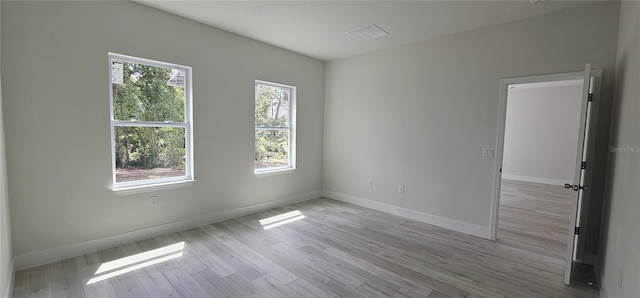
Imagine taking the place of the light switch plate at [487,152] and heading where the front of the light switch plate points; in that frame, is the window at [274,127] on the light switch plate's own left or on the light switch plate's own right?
on the light switch plate's own right

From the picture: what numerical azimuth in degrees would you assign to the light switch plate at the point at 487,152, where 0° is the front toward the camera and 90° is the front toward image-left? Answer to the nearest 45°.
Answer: approximately 0°

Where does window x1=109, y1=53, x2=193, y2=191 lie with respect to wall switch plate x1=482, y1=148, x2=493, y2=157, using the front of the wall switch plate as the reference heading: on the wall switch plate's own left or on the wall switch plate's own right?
on the wall switch plate's own right

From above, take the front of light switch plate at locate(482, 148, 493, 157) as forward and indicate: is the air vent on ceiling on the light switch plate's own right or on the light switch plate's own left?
on the light switch plate's own right
